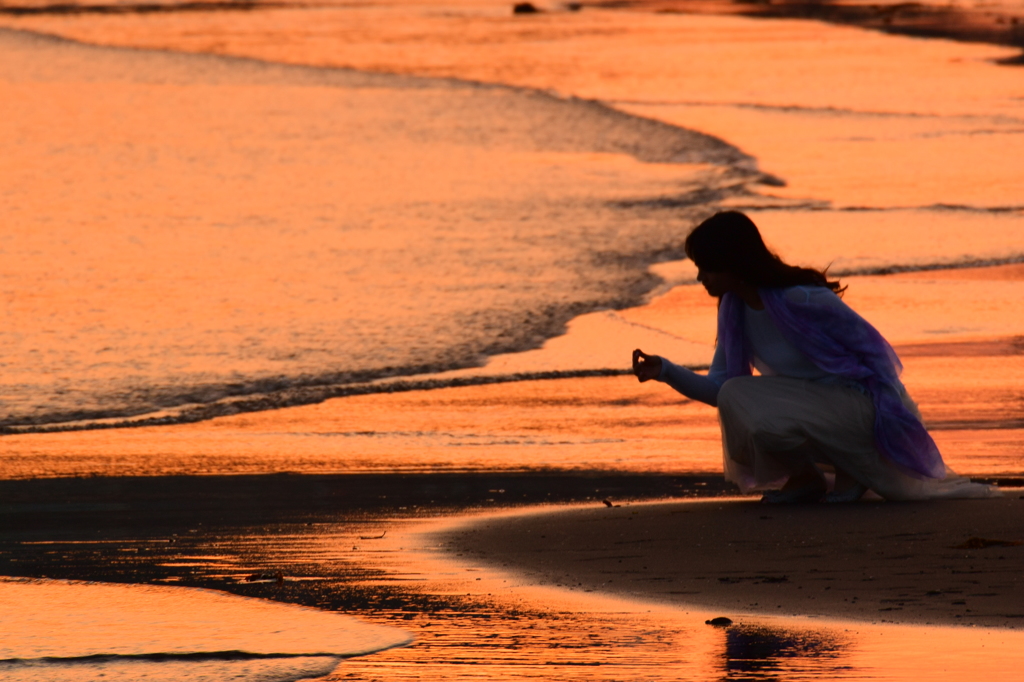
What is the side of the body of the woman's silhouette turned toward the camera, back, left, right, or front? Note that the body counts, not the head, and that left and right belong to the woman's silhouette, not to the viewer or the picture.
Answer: left
